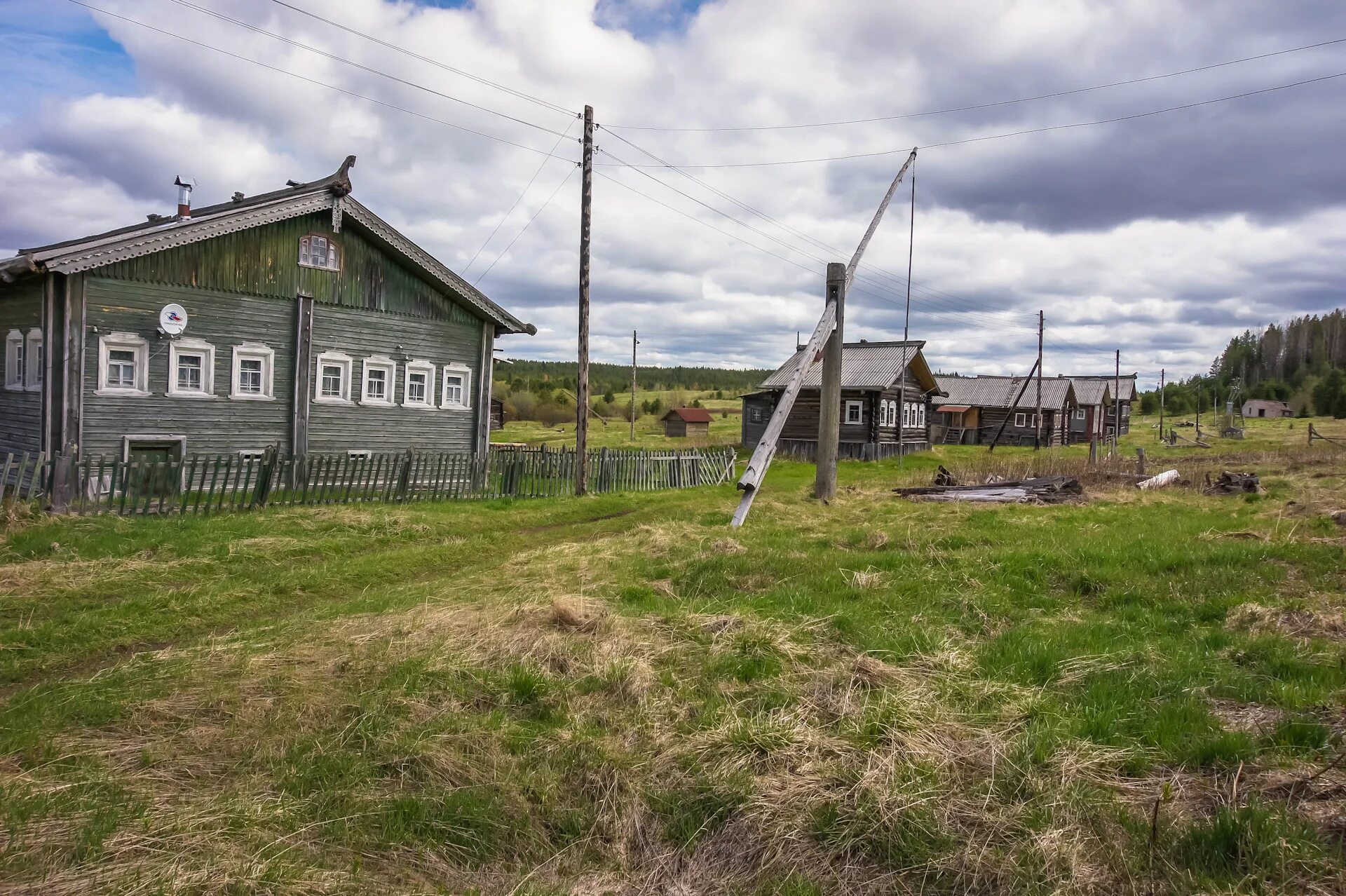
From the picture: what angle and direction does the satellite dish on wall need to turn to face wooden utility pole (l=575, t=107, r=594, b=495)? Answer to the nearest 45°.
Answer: approximately 90° to its left

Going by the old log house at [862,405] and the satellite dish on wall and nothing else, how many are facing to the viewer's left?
0

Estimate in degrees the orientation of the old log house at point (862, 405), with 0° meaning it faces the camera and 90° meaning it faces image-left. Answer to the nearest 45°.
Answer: approximately 315°

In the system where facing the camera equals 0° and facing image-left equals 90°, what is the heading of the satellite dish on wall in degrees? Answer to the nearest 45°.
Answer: approximately 0°

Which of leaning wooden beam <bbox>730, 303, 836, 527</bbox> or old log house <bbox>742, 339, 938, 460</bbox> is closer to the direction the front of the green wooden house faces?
the leaning wooden beam

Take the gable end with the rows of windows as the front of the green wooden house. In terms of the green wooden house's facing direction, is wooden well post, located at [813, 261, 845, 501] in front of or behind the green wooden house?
in front

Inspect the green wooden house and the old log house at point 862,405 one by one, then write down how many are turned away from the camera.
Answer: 0

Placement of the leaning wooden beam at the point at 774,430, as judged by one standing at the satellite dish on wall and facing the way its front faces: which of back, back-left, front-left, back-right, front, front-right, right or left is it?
front-left

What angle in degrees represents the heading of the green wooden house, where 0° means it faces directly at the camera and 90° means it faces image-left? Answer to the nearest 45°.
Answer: approximately 315°
